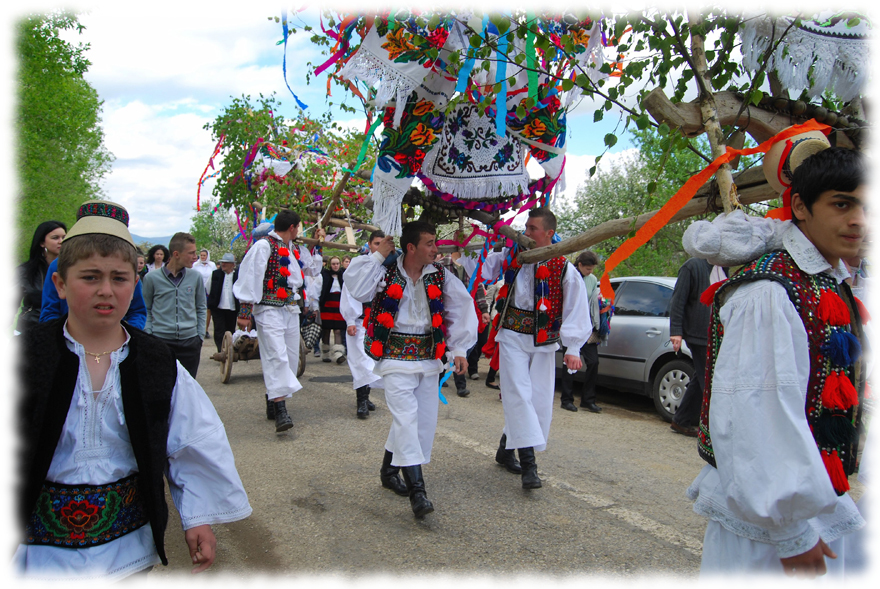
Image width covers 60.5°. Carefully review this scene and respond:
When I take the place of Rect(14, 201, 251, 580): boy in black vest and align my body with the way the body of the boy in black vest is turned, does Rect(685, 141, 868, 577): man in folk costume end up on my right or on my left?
on my left

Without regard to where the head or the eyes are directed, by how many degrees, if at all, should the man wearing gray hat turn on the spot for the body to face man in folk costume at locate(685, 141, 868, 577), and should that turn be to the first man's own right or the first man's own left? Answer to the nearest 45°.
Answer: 0° — they already face them

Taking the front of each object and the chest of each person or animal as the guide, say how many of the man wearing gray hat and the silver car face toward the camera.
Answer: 1

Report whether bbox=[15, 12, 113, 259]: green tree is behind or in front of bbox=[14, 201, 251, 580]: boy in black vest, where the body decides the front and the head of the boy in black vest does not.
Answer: behind
